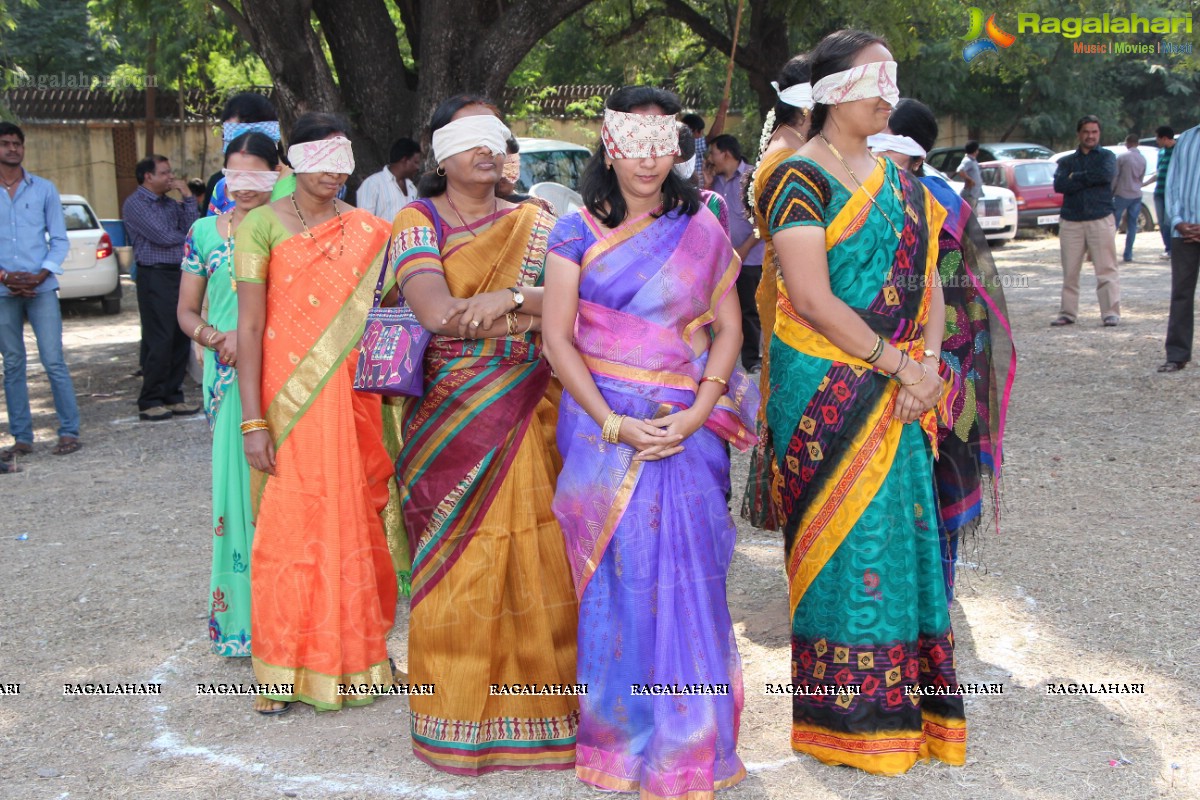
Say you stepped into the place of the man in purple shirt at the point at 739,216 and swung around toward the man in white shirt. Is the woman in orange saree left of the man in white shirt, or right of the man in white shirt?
left

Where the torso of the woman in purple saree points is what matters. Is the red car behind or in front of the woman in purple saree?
behind

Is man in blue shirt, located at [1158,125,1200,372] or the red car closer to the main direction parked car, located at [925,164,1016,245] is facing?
the man in blue shirt

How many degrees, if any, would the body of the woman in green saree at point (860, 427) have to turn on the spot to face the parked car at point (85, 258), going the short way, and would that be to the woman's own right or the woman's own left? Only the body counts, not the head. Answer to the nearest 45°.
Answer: approximately 180°

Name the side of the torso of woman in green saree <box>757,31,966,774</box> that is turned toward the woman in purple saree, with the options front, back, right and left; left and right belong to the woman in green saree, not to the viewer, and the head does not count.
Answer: right

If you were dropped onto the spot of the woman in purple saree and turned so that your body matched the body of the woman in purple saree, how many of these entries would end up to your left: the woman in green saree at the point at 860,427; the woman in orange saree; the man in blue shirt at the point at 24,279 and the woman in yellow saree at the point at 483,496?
1

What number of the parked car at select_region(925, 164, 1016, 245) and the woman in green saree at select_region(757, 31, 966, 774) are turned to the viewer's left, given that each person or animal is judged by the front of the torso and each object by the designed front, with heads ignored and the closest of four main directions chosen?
0

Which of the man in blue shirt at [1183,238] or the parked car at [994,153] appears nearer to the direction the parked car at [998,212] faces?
the man in blue shirt

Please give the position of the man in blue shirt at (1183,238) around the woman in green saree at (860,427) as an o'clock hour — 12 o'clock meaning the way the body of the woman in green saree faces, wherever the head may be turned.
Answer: The man in blue shirt is roughly at 8 o'clock from the woman in green saree.

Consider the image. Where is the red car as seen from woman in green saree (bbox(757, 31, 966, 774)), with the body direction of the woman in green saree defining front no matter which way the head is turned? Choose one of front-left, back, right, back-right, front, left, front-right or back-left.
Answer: back-left

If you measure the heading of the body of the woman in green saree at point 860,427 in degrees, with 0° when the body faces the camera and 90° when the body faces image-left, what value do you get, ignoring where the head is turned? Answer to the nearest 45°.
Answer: approximately 315°

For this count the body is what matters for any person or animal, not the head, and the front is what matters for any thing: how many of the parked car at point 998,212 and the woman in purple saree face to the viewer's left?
0
